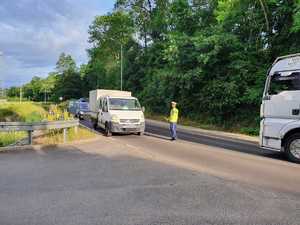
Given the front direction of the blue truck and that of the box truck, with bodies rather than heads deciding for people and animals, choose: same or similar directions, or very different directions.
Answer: same or similar directions

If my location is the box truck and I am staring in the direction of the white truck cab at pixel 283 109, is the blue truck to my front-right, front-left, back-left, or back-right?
back-left

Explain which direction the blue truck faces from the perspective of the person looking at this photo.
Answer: facing the viewer and to the right of the viewer

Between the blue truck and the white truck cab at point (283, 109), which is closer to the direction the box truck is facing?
the white truck cab

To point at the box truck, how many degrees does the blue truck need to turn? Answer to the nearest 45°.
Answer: approximately 45° to its right

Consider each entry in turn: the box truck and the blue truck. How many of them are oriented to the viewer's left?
0

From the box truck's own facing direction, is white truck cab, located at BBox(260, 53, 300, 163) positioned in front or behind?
in front
